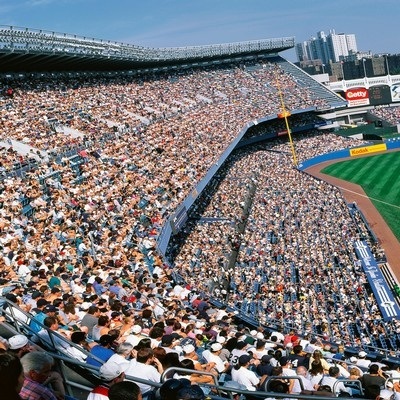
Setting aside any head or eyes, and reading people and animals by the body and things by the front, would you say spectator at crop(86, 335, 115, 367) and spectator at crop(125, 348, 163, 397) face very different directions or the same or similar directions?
same or similar directions

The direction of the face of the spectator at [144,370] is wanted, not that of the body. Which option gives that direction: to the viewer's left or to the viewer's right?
to the viewer's right

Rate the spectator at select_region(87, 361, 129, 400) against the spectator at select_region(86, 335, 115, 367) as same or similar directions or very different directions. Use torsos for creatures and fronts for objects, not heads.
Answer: same or similar directions

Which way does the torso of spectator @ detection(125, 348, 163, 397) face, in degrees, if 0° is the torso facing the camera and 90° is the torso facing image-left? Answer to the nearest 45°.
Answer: approximately 225°

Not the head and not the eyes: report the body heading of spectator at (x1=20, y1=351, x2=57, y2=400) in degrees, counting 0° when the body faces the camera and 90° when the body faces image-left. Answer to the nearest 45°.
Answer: approximately 225°

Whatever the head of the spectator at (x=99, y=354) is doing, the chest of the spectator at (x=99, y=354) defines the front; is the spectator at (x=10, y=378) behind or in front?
behind

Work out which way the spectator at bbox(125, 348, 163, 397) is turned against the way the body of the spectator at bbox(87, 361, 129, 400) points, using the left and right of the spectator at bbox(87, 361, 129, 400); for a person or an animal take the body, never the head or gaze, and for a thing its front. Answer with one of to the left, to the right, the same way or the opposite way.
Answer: the same way

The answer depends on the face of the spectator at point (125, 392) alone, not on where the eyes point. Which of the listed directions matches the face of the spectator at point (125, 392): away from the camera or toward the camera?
away from the camera

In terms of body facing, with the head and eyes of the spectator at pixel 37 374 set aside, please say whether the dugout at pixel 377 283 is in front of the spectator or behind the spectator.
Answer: in front

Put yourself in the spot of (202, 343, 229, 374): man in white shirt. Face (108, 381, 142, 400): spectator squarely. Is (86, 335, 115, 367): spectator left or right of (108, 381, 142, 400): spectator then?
right

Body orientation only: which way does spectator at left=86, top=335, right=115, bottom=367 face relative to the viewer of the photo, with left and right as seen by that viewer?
facing away from the viewer and to the right of the viewer

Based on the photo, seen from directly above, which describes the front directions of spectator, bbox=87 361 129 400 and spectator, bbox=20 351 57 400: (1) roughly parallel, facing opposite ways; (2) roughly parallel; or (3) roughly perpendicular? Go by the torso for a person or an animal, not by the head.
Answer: roughly parallel

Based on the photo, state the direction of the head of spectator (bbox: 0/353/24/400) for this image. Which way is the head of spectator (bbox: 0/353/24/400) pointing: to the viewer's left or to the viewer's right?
to the viewer's right

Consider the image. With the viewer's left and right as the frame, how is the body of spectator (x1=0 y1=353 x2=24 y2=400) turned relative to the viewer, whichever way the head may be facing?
facing away from the viewer and to the right of the viewer

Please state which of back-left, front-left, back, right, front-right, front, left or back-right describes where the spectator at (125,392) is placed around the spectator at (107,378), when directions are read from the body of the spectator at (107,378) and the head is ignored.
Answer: back-right

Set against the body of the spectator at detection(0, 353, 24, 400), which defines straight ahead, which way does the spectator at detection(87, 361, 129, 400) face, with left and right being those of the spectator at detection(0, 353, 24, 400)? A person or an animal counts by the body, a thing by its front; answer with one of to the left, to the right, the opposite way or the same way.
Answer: the same way

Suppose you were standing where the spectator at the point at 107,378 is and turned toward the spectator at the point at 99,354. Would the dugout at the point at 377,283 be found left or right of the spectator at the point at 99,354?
right

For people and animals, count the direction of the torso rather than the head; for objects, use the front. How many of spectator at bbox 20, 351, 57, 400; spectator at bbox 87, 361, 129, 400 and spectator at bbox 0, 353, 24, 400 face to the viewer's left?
0

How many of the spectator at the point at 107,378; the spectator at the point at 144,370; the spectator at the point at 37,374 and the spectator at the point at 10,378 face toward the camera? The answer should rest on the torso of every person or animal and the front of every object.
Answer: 0

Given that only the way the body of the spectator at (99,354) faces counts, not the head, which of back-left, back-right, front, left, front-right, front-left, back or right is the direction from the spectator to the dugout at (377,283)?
front
